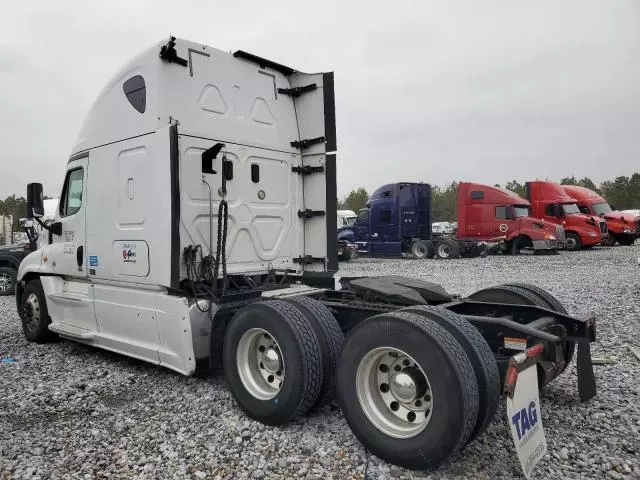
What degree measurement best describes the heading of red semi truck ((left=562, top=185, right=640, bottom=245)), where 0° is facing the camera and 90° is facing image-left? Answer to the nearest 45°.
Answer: approximately 315°

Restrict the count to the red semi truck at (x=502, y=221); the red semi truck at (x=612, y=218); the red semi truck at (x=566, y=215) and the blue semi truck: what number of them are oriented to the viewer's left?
1

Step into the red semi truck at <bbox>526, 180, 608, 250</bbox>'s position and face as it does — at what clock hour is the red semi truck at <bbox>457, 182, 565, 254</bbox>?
the red semi truck at <bbox>457, 182, 565, 254</bbox> is roughly at 3 o'clock from the red semi truck at <bbox>526, 180, 608, 250</bbox>.

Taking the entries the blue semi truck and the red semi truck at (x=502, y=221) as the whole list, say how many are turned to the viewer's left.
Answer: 1

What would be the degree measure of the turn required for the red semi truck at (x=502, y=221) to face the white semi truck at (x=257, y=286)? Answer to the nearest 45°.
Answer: approximately 45° to its right

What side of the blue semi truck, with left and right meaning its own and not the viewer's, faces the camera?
left

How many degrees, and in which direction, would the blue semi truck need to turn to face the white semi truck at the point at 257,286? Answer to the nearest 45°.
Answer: approximately 90° to its left

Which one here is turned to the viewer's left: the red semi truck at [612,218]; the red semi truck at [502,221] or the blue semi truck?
the blue semi truck

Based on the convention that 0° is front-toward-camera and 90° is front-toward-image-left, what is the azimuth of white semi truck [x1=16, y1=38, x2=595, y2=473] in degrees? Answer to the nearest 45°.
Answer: approximately 135°

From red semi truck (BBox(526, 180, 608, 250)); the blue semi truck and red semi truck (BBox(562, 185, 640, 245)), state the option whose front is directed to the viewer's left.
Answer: the blue semi truck

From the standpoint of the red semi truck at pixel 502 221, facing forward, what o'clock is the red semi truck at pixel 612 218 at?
the red semi truck at pixel 612 218 is roughly at 9 o'clock from the red semi truck at pixel 502 221.

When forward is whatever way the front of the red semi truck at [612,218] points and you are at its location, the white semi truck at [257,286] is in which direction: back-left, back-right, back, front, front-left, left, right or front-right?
front-right

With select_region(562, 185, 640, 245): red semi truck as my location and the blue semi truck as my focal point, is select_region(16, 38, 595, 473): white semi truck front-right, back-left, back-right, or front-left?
front-left

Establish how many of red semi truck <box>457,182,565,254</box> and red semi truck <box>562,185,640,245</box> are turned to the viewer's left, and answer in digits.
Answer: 0

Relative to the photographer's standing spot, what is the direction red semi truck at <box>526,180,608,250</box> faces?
facing the viewer and to the right of the viewer

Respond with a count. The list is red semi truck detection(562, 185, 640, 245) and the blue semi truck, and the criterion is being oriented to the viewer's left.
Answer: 1

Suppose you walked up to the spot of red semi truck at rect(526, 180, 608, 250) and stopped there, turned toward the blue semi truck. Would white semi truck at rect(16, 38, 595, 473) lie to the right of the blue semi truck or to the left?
left

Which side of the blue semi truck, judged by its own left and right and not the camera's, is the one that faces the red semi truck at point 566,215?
back

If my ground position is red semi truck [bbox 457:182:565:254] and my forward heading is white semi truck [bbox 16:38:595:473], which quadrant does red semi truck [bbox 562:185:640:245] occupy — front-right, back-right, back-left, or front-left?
back-left

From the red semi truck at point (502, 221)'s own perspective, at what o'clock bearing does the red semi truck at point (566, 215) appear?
the red semi truck at point (566, 215) is roughly at 9 o'clock from the red semi truck at point (502, 221).
